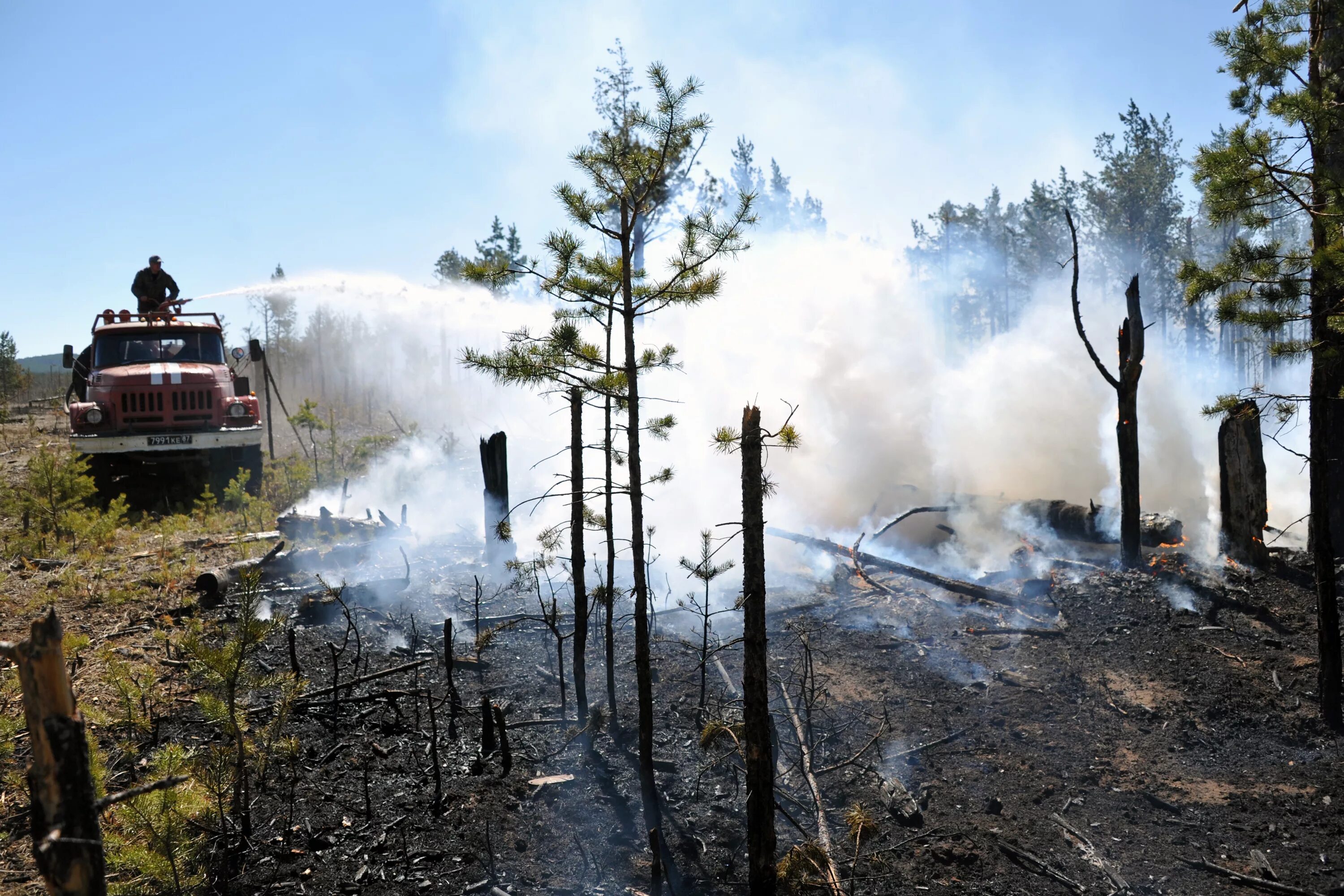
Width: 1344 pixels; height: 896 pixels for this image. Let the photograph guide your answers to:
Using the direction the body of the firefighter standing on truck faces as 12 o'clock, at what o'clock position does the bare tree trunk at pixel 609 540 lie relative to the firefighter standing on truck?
The bare tree trunk is roughly at 1 o'clock from the firefighter standing on truck.

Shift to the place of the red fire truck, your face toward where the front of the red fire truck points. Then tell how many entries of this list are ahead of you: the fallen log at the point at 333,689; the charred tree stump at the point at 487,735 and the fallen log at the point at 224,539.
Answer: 3

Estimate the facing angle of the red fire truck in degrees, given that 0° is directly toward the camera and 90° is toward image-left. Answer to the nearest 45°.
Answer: approximately 0°

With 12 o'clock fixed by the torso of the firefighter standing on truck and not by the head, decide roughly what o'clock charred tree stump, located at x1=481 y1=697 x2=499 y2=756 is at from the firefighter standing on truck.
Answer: The charred tree stump is roughly at 1 o'clock from the firefighter standing on truck.

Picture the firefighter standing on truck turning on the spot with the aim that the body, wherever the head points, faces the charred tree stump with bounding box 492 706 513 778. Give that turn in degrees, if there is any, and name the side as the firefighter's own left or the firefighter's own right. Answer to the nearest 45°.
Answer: approximately 45° to the firefighter's own right

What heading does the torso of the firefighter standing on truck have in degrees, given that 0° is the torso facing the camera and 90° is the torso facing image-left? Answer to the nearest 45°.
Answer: approximately 315°

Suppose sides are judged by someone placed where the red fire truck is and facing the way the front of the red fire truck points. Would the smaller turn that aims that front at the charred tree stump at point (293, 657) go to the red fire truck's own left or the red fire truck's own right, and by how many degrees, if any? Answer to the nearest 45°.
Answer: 0° — it already faces it

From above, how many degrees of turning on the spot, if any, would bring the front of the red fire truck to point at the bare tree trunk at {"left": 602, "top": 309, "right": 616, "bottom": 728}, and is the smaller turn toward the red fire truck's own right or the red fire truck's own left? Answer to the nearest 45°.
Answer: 0° — it already faces it

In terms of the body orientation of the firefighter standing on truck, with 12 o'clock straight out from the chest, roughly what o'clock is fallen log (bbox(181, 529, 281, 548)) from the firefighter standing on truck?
The fallen log is roughly at 1 o'clock from the firefighter standing on truck.
